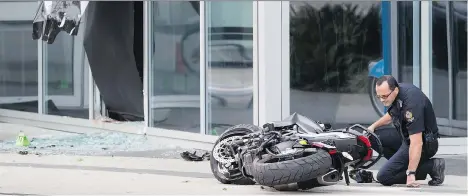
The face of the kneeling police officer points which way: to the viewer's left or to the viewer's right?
to the viewer's left

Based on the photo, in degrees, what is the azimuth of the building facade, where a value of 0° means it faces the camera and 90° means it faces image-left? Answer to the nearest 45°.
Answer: approximately 0°

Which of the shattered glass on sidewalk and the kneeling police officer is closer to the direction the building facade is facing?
the kneeling police officer

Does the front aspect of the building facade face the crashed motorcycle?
yes

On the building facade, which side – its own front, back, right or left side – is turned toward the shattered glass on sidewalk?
right

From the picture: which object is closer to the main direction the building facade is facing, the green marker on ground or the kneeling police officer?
the kneeling police officer
